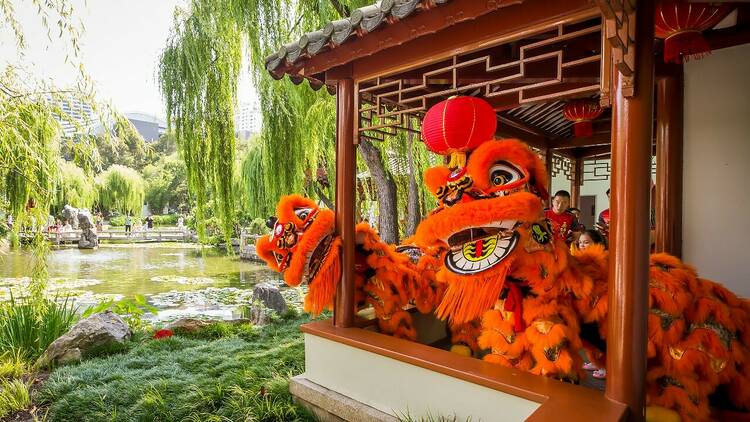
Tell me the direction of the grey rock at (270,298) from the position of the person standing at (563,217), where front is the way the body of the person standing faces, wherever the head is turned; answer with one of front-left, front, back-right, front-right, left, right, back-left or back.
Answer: right

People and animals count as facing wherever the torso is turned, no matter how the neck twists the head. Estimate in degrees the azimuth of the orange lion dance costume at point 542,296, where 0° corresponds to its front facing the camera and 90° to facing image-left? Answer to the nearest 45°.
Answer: approximately 45°

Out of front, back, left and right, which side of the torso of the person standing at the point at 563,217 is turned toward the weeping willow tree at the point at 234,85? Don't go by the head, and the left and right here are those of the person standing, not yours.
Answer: right

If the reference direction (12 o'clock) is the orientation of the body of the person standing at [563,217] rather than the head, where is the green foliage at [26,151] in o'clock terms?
The green foliage is roughly at 4 o'clock from the person standing.

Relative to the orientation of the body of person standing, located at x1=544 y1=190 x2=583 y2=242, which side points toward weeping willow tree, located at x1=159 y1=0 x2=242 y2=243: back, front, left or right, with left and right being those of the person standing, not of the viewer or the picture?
right

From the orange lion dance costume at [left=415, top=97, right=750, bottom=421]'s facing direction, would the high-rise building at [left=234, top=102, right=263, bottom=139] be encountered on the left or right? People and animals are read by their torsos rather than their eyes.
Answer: on its right

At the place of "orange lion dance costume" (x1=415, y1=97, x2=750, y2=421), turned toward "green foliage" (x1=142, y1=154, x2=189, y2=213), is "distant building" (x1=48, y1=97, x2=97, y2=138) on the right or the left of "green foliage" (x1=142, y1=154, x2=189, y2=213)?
left

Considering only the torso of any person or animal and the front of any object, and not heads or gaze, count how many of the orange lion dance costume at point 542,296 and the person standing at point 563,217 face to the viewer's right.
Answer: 0

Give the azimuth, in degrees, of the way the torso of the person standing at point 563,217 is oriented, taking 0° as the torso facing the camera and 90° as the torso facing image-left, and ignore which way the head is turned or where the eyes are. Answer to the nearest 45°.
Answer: approximately 0°

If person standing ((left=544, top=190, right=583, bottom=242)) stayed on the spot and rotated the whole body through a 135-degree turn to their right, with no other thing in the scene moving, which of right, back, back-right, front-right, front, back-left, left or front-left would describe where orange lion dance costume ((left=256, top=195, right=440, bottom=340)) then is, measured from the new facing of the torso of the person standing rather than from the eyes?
left

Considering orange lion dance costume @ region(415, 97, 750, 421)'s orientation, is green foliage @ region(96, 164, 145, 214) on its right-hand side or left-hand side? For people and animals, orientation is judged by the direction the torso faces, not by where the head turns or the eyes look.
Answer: on its right

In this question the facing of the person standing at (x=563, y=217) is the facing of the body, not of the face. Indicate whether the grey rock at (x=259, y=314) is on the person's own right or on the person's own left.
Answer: on the person's own right
